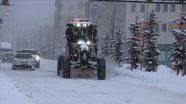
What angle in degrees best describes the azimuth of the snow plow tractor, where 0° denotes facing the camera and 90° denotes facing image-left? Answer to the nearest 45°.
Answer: approximately 0°

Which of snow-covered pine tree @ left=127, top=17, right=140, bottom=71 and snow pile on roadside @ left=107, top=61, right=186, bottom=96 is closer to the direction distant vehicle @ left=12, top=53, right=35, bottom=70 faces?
the snow pile on roadside

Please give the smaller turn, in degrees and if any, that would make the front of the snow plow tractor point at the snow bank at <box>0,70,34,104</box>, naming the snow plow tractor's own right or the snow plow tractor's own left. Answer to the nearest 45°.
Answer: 0° — it already faces it

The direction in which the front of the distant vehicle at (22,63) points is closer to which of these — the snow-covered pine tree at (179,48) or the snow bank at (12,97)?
the snow bank

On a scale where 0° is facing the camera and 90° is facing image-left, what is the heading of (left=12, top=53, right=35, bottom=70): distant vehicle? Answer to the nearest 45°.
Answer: approximately 0°

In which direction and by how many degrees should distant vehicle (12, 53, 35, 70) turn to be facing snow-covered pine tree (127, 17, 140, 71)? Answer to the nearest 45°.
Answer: approximately 90° to its left

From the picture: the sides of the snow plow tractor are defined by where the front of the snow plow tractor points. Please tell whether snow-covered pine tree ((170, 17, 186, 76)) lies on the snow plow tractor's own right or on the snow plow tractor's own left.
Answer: on the snow plow tractor's own left

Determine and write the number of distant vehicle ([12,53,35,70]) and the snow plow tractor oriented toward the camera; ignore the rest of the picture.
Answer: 2

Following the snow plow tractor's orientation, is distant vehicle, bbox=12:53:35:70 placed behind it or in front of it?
behind

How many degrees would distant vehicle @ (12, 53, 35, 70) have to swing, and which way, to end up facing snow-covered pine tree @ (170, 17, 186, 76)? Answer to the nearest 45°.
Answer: approximately 45° to its left

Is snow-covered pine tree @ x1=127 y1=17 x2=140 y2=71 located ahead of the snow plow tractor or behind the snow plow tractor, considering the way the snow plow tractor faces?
behind
